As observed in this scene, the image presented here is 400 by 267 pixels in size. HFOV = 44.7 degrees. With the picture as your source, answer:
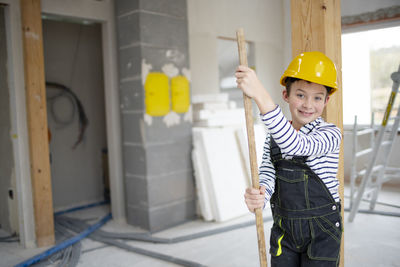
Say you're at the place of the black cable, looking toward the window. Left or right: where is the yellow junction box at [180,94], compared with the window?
right

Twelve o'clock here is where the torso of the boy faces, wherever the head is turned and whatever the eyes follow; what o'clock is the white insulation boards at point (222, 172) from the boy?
The white insulation boards is roughly at 4 o'clock from the boy.

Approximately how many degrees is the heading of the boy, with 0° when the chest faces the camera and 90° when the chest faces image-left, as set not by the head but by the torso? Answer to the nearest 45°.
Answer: approximately 45°

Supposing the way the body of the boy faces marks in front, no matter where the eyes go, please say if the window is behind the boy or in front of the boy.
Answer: behind

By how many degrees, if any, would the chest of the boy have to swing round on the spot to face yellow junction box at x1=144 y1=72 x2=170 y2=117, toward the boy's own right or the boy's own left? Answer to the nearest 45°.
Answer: approximately 90° to the boy's own right

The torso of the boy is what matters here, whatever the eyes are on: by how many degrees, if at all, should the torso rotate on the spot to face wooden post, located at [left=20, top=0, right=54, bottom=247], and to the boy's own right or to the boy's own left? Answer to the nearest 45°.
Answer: approximately 90° to the boy's own right

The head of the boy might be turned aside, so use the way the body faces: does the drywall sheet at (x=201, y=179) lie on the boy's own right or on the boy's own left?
on the boy's own right

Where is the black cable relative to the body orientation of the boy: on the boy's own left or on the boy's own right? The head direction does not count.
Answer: on the boy's own right

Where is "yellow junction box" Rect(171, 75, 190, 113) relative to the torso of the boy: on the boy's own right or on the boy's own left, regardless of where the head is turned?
on the boy's own right

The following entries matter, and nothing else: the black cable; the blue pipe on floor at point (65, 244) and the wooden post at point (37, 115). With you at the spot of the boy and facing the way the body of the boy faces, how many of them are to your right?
3
